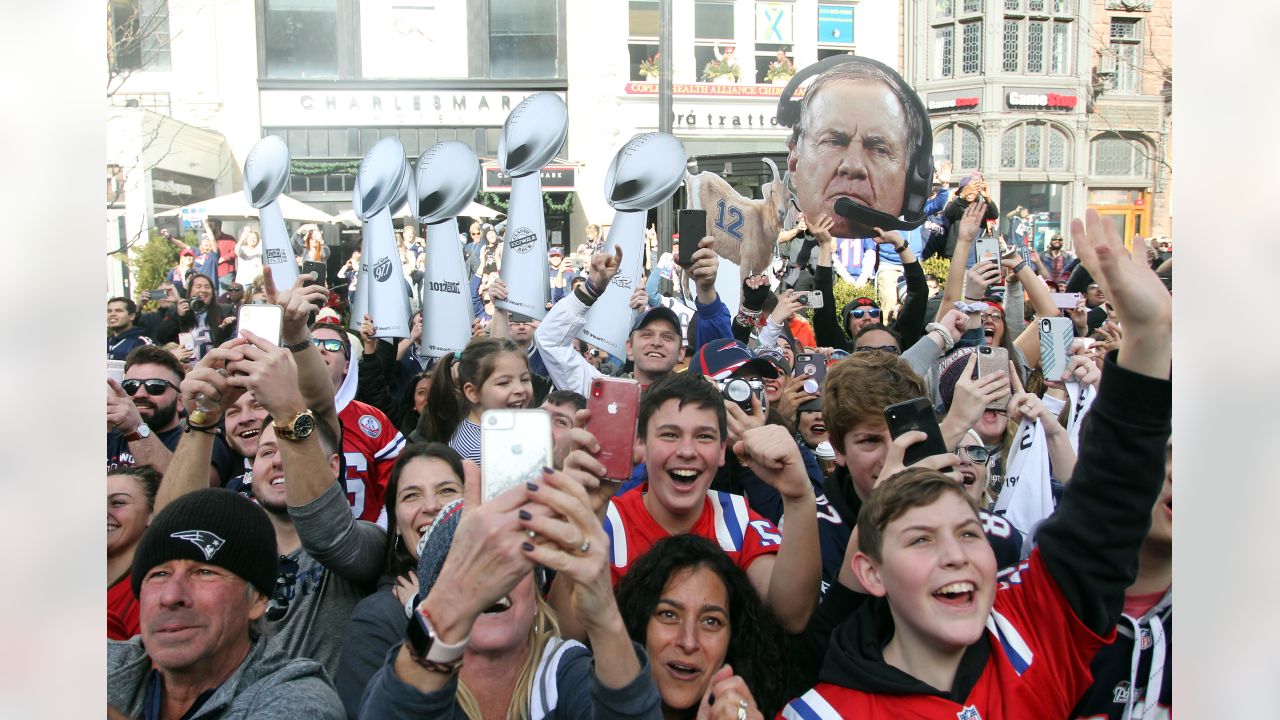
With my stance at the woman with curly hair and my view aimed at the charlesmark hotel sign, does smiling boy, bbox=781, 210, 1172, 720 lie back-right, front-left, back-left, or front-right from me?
back-right

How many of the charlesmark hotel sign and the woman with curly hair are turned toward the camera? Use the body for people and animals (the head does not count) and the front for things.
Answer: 2

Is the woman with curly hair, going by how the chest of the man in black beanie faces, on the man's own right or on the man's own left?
on the man's own left

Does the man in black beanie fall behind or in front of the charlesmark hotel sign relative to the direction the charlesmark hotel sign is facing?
in front

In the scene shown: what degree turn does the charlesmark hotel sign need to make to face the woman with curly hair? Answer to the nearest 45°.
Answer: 0° — it already faces them

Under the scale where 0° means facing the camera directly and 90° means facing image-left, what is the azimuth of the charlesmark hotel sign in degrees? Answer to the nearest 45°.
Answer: approximately 0°

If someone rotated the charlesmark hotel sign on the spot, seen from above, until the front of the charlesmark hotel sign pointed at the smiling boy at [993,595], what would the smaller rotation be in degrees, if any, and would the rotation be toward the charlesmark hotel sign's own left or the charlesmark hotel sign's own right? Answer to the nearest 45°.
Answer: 0° — it already faces them

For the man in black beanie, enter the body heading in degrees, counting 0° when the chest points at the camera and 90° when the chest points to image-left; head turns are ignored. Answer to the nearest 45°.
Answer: approximately 45°

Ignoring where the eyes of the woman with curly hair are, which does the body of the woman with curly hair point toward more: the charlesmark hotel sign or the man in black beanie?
the man in black beanie

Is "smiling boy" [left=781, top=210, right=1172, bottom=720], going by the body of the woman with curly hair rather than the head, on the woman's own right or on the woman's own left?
on the woman's own left

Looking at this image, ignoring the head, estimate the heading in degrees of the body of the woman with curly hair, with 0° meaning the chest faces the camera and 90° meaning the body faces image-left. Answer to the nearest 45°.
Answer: approximately 0°
